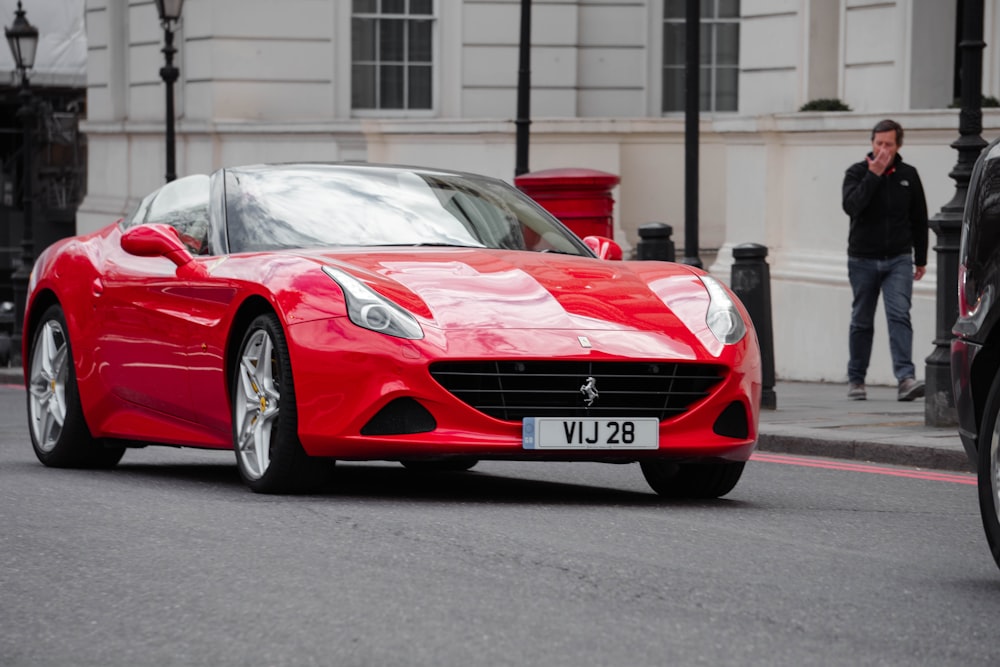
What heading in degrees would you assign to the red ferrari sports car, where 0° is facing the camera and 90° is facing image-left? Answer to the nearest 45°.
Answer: approximately 315°

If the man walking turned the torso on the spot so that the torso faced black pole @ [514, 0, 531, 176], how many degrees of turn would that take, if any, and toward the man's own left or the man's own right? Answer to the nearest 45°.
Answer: approximately 135° to the man's own right

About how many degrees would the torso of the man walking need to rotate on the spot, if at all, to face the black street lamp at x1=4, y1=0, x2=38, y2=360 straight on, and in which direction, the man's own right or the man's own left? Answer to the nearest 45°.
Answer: approximately 135° to the man's own right

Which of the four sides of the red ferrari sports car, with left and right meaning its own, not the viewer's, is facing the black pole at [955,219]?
left

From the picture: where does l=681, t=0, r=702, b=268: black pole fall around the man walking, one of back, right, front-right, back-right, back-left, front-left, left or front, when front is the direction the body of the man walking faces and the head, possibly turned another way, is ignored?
back-right

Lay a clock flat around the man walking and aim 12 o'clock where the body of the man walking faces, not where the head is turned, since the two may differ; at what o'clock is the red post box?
The red post box is roughly at 4 o'clock from the man walking.

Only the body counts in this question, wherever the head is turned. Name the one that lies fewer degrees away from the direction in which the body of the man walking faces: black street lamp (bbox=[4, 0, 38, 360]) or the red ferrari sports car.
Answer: the red ferrari sports car
